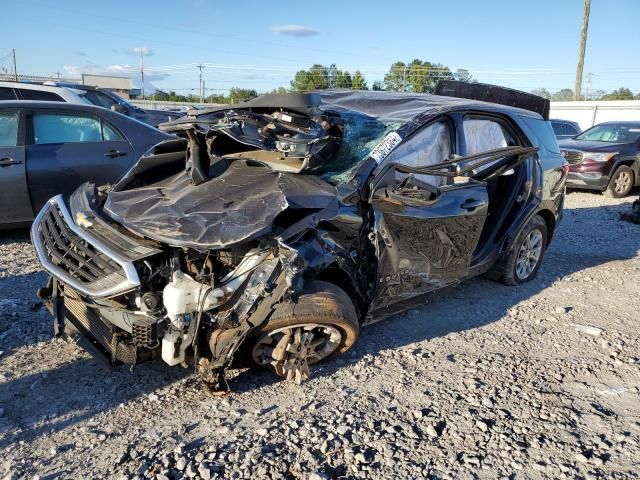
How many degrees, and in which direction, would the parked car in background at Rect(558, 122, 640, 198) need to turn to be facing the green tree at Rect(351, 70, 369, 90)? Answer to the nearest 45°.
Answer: approximately 90° to its right

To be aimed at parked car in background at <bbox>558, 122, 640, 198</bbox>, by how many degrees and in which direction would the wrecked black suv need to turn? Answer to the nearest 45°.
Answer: approximately 180°

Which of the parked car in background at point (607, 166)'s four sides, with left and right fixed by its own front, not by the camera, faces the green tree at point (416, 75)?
right

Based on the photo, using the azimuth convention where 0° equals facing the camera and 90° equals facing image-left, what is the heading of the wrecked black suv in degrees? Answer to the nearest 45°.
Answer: approximately 45°

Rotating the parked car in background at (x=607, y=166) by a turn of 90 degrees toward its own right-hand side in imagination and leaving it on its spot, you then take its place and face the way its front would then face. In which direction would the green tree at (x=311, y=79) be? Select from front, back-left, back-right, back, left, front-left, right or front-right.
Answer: front

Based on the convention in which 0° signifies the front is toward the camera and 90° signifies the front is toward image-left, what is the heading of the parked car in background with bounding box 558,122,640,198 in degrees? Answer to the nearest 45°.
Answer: approximately 45°

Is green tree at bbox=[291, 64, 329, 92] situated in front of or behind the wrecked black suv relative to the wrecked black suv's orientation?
behind
